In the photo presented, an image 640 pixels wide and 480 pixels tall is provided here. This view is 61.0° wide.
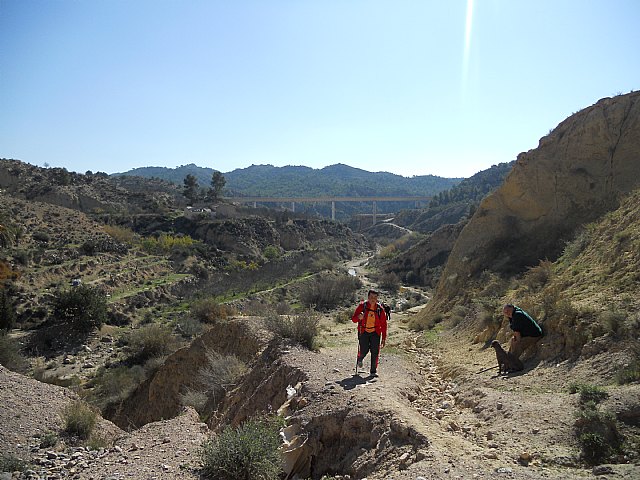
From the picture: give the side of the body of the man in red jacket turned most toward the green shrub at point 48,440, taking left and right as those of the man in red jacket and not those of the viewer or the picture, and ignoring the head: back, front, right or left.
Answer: right

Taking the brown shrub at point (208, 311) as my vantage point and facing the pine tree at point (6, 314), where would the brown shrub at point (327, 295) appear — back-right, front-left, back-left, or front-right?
back-right

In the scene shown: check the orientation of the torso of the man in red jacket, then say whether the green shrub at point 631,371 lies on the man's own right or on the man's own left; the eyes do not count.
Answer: on the man's own left

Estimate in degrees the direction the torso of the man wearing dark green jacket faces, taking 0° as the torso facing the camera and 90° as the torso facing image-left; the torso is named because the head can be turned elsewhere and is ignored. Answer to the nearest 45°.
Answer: approximately 90°

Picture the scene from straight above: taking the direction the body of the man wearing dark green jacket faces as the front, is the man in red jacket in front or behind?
in front

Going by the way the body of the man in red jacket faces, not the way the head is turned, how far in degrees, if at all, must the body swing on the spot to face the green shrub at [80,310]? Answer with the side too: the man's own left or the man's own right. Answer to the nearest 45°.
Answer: approximately 135° to the man's own right

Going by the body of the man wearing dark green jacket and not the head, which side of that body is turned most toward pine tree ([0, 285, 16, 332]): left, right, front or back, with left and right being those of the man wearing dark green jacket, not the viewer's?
front

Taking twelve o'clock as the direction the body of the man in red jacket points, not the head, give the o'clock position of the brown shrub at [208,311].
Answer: The brown shrub is roughly at 5 o'clock from the man in red jacket.

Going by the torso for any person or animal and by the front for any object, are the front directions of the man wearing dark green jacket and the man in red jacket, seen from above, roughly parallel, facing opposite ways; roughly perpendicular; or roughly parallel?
roughly perpendicular

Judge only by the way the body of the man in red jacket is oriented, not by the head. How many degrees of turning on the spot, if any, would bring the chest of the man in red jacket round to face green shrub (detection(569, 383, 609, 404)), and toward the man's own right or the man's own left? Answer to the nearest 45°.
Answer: approximately 45° to the man's own left
